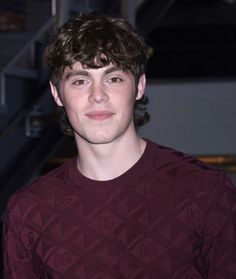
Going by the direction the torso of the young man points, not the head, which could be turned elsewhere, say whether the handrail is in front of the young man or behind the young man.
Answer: behind

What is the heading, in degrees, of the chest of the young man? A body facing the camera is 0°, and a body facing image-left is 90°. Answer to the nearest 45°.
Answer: approximately 0°
